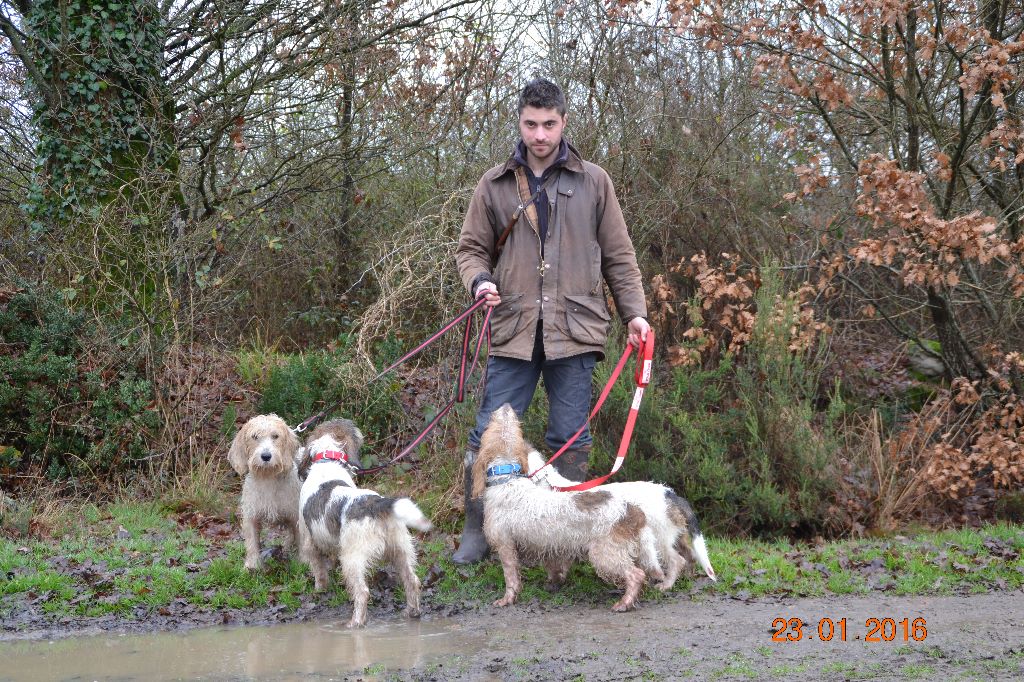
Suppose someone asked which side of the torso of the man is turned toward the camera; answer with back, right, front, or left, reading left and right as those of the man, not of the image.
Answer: front

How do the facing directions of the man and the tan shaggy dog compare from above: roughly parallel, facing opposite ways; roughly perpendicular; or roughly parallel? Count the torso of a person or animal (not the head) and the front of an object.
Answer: roughly parallel

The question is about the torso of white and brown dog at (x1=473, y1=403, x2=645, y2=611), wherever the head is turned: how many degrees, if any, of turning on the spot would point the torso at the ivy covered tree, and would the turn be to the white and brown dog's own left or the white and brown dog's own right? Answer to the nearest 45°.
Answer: approximately 45° to the white and brown dog's own right

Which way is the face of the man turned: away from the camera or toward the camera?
toward the camera

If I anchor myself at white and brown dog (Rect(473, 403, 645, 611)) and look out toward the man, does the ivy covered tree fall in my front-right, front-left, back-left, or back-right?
front-left

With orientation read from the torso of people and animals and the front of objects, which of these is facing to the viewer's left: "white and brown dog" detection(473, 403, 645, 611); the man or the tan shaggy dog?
the white and brown dog

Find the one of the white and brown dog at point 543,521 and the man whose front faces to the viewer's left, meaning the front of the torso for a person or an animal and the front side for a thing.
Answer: the white and brown dog

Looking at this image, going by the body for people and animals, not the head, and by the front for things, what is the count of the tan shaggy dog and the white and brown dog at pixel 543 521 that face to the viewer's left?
1

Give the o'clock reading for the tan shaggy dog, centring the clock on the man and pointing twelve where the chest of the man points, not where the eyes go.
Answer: The tan shaggy dog is roughly at 3 o'clock from the man.

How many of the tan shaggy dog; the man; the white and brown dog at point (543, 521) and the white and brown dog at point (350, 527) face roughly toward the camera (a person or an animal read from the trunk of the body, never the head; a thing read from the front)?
2

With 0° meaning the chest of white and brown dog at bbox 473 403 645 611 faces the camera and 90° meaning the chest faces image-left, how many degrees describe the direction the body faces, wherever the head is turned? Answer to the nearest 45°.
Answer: approximately 90°

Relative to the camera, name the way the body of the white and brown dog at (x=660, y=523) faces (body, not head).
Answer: to the viewer's left

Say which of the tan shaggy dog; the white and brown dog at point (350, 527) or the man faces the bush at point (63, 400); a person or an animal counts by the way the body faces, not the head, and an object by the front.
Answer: the white and brown dog

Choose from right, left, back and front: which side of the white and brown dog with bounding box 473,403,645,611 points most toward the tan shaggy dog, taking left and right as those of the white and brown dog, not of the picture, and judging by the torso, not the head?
front

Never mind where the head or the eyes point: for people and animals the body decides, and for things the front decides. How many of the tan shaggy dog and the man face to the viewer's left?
0

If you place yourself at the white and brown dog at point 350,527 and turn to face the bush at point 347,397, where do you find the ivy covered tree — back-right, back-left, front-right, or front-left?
front-left

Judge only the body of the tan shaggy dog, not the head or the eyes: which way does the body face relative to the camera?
toward the camera

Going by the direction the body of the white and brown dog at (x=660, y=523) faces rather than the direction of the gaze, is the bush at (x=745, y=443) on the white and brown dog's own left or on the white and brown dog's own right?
on the white and brown dog's own right
